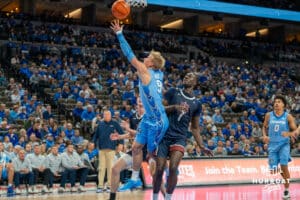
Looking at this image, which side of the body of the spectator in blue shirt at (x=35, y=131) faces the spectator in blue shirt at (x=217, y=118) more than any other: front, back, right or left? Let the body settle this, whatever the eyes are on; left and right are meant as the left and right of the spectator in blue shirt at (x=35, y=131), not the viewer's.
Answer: left

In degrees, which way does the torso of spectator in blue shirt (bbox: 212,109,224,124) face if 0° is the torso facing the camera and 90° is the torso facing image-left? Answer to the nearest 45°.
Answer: approximately 0°

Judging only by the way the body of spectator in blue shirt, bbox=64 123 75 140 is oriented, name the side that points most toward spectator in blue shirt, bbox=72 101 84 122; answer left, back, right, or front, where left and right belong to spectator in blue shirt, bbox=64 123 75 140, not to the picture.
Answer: back

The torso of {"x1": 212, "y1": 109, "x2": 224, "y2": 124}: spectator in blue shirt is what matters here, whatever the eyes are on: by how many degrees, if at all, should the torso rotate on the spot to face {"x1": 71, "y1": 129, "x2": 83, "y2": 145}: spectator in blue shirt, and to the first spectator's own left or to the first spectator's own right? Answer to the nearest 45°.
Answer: approximately 45° to the first spectator's own right

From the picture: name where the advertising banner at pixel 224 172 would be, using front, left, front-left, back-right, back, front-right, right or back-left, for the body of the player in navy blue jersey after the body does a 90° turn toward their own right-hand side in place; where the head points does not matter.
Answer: right

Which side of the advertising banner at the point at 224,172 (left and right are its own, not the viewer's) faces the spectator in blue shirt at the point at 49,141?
right

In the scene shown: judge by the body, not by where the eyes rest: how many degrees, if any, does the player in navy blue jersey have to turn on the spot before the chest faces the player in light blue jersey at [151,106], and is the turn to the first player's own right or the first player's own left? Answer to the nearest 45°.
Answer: approximately 45° to the first player's own right

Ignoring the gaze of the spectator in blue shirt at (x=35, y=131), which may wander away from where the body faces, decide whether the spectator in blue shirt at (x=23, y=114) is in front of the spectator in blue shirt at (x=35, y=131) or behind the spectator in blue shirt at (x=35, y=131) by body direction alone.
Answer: behind

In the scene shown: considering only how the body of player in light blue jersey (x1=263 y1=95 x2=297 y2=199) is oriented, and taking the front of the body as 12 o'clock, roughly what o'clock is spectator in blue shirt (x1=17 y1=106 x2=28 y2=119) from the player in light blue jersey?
The spectator in blue shirt is roughly at 4 o'clock from the player in light blue jersey.

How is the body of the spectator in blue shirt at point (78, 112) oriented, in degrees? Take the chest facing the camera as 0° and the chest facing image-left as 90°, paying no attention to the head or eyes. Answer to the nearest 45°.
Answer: approximately 315°
